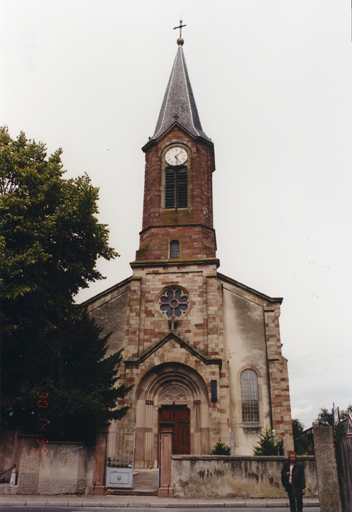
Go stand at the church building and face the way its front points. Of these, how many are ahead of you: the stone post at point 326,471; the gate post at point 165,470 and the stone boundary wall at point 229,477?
3

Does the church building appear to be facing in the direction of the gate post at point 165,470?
yes

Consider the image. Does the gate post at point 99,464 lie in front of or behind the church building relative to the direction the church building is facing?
in front

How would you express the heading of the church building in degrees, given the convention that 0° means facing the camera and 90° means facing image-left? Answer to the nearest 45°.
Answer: approximately 0°

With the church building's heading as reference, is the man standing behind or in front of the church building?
in front

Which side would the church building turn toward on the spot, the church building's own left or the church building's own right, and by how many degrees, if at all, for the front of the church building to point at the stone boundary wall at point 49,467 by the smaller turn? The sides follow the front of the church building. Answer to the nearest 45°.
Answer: approximately 45° to the church building's own right

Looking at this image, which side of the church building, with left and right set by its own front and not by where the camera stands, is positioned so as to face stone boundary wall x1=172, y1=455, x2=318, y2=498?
front

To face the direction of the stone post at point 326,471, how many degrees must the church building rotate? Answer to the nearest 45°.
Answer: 0° — it already faces it

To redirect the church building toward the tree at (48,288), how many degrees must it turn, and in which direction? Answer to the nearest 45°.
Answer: approximately 45° to its right
